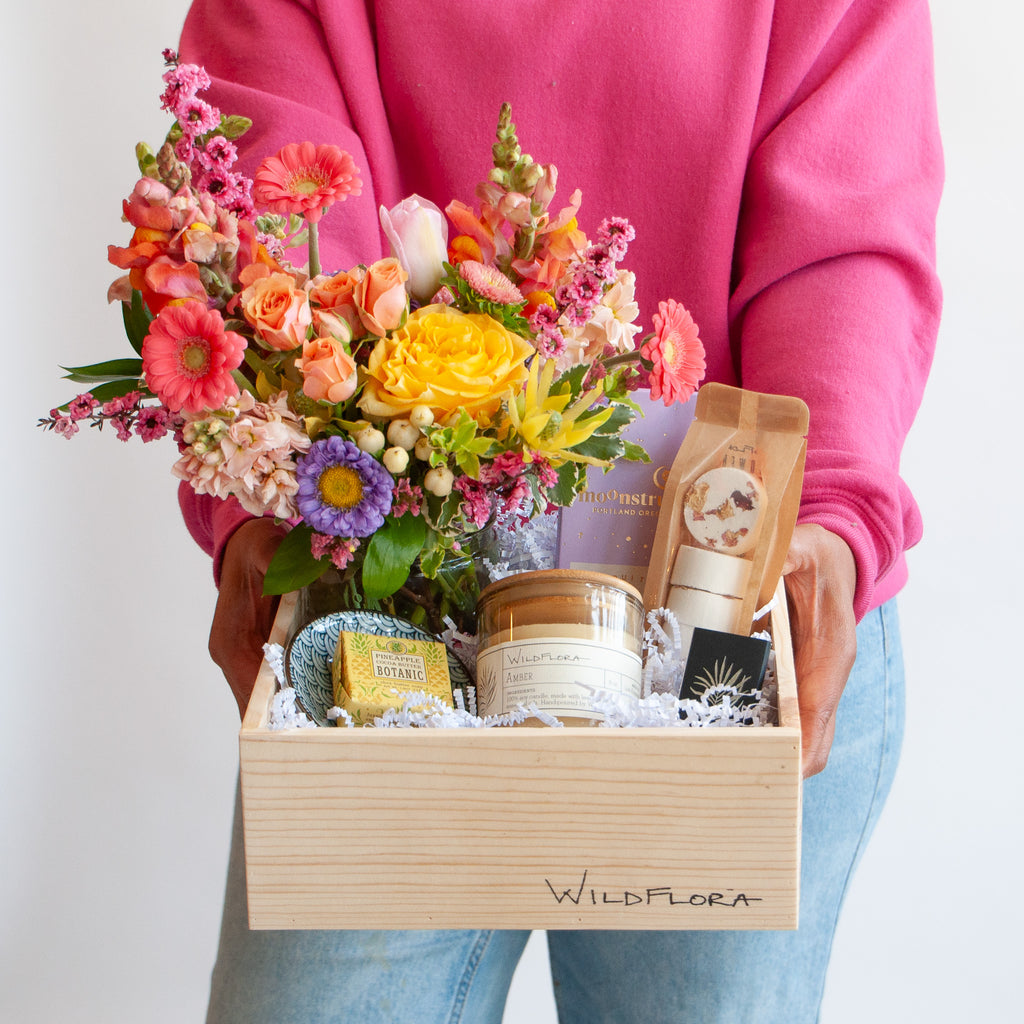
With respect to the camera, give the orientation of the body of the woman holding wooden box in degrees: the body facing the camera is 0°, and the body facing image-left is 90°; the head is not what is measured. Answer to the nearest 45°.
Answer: approximately 0°

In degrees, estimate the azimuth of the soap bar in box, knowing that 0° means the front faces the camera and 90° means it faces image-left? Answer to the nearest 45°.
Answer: approximately 0°
